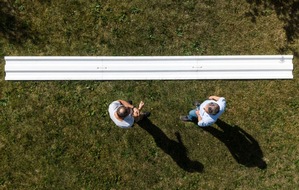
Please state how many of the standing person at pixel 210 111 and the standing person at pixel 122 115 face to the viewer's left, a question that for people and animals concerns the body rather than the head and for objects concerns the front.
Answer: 1

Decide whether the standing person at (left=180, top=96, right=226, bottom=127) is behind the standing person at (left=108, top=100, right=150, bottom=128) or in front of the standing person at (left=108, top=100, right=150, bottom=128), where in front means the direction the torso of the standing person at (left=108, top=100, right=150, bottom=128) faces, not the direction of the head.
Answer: in front

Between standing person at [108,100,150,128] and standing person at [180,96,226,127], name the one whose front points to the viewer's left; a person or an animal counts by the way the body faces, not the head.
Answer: standing person at [180,96,226,127]

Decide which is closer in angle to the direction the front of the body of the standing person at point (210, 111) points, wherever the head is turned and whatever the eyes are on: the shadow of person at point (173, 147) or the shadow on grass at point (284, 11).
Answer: the shadow of person

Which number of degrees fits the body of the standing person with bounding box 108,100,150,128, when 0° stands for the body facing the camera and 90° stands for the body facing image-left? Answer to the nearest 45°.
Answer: approximately 270°

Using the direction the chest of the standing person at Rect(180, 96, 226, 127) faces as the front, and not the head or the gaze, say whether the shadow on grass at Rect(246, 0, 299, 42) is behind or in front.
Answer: behind

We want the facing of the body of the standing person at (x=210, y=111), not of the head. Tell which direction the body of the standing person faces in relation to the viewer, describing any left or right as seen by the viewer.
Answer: facing to the left of the viewer
